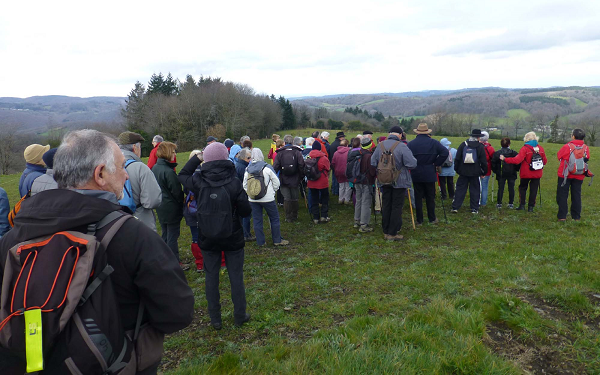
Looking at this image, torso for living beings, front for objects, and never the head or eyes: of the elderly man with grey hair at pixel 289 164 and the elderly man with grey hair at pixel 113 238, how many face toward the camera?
0

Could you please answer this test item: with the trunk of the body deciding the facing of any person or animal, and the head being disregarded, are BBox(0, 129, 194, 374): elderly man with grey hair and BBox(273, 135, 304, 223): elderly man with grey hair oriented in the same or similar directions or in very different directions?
same or similar directions

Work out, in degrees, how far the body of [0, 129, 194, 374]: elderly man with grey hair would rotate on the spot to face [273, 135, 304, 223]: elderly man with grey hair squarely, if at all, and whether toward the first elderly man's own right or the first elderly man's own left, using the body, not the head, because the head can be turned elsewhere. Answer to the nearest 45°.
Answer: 0° — they already face them

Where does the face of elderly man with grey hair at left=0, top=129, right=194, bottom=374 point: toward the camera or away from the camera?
away from the camera

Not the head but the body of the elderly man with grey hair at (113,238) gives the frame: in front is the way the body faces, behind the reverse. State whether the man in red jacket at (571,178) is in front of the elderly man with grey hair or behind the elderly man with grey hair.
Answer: in front

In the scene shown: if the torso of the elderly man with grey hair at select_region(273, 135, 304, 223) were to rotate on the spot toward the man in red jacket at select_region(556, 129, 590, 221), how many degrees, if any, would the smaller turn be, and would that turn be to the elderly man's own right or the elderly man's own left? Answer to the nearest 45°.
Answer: approximately 90° to the elderly man's own right

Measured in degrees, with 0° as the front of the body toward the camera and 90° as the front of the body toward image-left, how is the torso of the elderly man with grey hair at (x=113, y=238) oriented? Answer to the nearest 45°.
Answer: approximately 225°

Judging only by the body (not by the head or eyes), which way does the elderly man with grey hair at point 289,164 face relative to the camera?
away from the camera

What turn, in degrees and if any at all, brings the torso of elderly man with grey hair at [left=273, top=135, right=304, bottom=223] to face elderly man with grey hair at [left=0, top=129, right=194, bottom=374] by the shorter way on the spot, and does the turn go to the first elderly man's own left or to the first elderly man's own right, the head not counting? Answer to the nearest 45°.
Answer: approximately 180°
